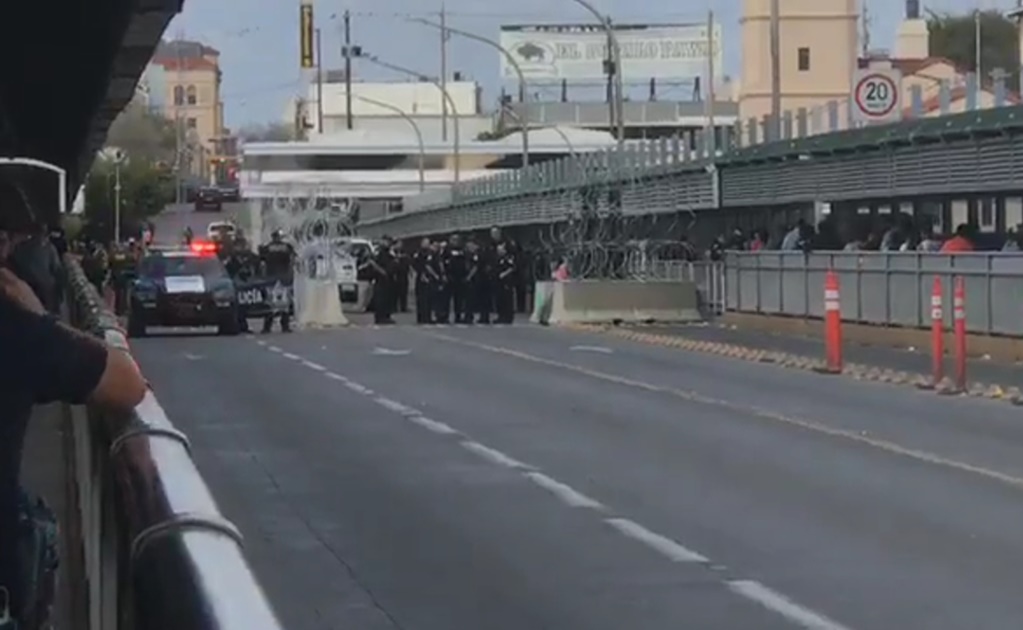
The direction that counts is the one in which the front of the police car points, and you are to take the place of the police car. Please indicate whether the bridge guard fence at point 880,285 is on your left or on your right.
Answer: on your left

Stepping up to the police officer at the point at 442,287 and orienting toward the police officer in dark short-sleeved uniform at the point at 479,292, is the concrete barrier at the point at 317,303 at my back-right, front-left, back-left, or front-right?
back-right

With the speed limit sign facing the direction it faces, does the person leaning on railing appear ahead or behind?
ahead

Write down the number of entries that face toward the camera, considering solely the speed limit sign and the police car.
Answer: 2

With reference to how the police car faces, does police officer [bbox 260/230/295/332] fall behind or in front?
in front

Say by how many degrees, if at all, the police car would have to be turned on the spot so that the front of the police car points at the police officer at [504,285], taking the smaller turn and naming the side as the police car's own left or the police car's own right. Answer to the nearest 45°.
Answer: approximately 135° to the police car's own left

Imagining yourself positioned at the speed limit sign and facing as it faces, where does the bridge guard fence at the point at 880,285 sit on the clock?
The bridge guard fence is roughly at 12 o'clock from the speed limit sign.

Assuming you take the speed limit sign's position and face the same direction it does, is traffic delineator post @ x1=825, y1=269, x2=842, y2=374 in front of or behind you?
in front

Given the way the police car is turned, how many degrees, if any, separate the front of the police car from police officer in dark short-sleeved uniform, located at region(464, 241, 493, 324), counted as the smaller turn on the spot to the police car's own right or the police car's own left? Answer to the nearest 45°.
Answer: approximately 135° to the police car's own left

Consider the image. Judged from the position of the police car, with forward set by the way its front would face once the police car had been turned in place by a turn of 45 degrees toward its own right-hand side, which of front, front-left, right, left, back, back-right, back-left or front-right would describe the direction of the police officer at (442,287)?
back

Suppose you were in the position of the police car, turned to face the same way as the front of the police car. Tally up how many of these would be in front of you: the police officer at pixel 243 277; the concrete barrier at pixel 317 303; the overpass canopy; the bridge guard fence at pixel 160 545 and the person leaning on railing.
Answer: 3

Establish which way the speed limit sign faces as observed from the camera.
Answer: facing the viewer
